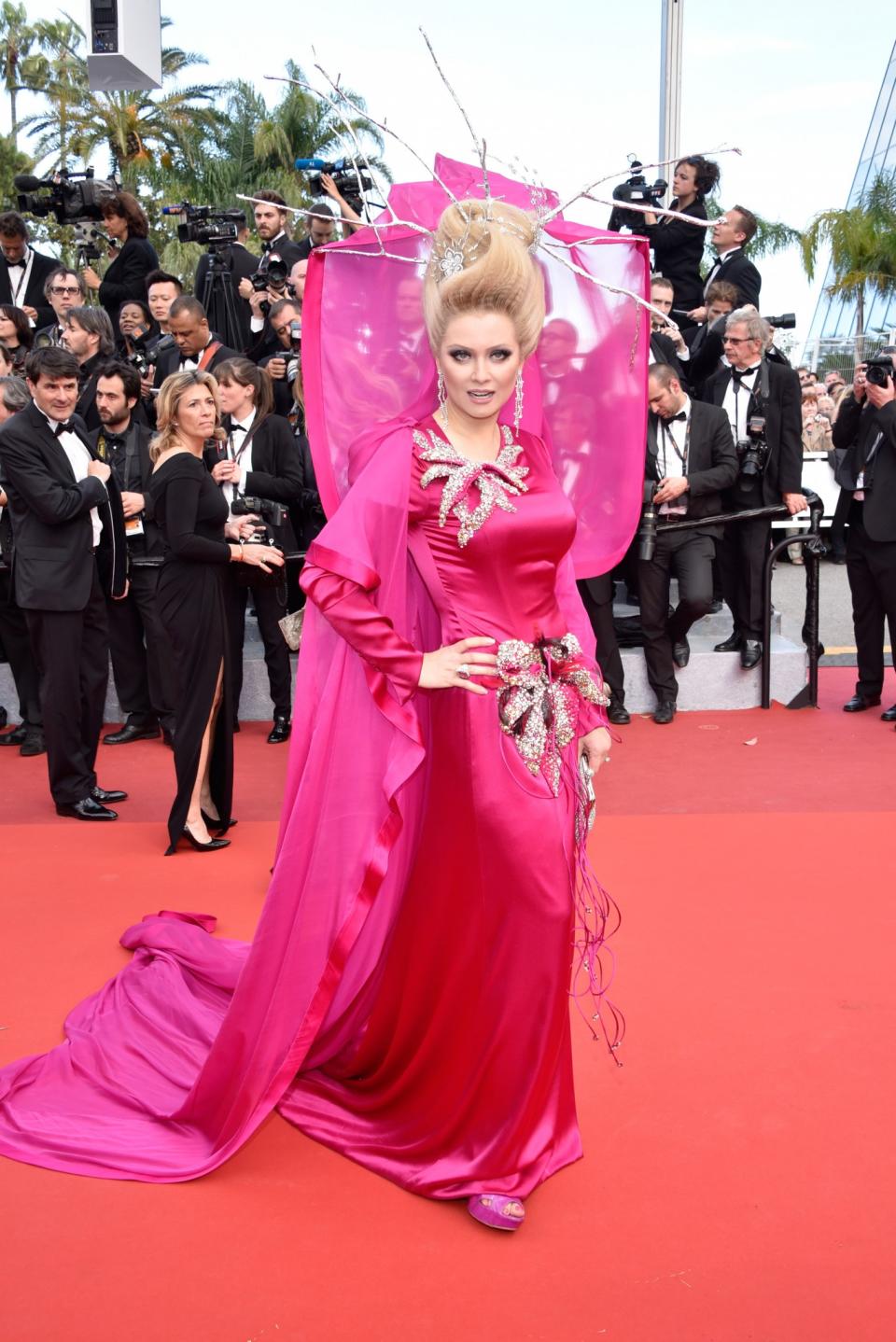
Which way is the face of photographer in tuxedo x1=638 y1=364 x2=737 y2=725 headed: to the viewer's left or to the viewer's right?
to the viewer's left

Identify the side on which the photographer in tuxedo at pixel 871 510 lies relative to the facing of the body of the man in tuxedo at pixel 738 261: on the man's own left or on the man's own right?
on the man's own left

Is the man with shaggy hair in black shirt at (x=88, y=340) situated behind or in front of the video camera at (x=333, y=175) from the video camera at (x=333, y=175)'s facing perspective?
in front

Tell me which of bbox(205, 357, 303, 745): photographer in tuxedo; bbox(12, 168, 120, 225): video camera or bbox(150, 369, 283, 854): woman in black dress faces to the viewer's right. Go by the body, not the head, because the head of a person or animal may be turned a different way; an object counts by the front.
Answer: the woman in black dress

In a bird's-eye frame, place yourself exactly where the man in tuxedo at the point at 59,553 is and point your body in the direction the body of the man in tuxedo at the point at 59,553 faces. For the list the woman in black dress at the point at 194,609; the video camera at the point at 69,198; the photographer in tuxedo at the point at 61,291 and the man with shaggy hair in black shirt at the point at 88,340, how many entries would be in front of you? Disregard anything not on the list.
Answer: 1

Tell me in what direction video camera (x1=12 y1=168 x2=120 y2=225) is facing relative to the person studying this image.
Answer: facing to the left of the viewer

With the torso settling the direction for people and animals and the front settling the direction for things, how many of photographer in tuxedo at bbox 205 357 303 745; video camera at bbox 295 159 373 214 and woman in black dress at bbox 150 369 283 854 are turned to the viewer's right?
1

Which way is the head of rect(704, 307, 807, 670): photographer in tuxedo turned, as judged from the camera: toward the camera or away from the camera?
toward the camera

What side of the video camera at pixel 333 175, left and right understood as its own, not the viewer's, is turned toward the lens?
left

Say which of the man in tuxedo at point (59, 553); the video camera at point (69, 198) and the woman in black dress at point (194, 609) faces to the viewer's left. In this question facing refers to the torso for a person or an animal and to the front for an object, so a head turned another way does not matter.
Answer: the video camera

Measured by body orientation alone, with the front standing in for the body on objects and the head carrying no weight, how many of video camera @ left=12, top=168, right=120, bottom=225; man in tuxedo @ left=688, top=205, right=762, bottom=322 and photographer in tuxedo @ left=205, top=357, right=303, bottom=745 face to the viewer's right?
0

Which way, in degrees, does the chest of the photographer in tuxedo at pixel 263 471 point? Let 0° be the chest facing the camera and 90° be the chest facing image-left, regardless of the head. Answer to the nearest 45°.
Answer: approximately 45°

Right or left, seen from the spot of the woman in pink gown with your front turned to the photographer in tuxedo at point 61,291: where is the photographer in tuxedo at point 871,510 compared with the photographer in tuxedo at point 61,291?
right

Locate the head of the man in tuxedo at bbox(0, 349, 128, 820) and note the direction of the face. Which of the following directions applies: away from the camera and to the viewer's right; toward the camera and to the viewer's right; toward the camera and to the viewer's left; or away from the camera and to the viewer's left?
toward the camera and to the viewer's right

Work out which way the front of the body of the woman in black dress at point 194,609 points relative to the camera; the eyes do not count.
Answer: to the viewer's right

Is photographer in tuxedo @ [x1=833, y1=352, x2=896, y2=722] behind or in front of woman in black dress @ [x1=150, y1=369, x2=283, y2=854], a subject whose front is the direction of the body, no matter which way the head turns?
in front
